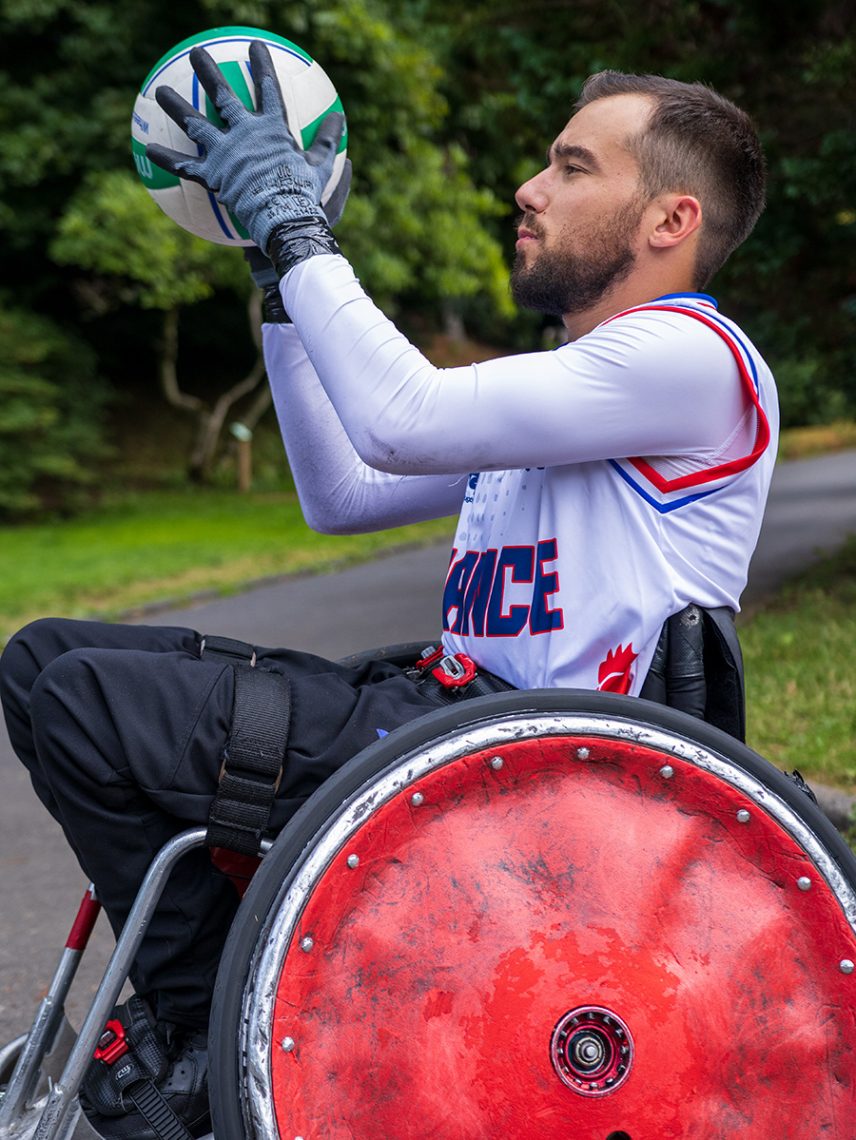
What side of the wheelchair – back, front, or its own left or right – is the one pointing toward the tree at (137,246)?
right

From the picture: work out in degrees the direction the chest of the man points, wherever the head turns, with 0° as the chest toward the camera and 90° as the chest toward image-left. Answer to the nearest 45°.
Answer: approximately 90°

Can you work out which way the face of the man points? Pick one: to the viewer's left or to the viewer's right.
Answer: to the viewer's left

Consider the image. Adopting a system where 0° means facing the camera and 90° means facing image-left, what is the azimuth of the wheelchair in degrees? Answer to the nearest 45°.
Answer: approximately 90°

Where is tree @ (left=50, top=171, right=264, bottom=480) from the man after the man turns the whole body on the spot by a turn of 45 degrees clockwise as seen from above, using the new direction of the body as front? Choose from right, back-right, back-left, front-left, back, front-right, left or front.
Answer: front-right
